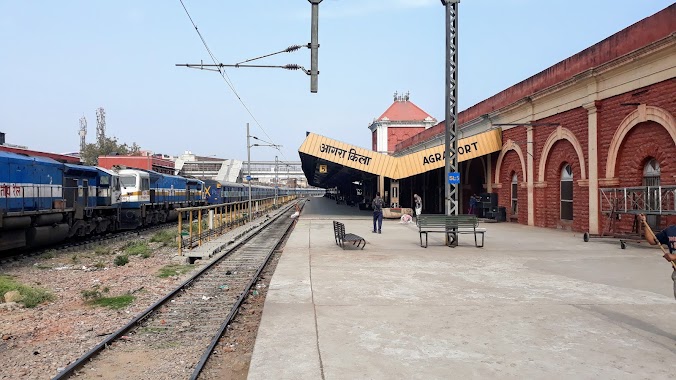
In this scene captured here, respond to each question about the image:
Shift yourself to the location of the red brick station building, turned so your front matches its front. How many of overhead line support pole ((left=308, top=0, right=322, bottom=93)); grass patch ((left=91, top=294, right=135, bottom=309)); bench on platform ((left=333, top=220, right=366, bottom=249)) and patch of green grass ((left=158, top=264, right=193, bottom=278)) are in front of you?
4

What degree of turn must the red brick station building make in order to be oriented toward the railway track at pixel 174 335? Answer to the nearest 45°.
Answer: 0° — it already faces it

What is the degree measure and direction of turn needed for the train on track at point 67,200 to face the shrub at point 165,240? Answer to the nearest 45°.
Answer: approximately 135° to its left

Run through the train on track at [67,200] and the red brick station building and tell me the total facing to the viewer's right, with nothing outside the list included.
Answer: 0

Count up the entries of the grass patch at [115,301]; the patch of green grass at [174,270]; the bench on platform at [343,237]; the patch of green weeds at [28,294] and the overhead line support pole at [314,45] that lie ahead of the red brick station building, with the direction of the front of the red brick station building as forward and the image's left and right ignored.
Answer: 5

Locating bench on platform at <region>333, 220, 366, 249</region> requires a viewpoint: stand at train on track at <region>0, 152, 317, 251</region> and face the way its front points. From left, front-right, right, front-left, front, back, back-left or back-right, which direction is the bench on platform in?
left

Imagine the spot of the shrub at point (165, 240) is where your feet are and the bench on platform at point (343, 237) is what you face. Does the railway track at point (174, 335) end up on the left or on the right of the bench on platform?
right

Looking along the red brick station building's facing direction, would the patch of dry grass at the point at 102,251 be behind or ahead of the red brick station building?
ahead

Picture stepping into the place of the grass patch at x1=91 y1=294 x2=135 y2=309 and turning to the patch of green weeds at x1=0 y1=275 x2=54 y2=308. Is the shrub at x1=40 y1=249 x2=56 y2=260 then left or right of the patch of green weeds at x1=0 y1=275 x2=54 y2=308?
right

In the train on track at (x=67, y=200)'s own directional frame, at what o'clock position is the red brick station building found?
The red brick station building is roughly at 8 o'clock from the train on track.

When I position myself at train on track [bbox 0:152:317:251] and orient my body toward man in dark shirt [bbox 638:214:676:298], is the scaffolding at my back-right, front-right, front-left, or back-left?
front-left

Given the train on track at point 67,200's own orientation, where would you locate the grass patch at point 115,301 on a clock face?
The grass patch is roughly at 10 o'clock from the train on track.

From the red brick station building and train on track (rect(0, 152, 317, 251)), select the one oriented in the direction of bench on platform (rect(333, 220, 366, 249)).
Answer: the red brick station building

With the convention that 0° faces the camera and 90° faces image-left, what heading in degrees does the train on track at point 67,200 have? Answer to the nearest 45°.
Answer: approximately 45°

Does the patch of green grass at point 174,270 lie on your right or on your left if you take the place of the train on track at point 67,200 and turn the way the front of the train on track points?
on your left

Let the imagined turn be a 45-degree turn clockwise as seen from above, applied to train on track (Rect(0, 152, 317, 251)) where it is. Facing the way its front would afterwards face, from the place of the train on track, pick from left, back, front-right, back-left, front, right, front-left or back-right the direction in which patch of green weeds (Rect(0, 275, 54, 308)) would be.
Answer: left
